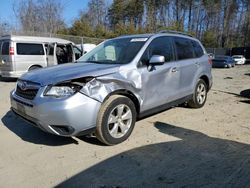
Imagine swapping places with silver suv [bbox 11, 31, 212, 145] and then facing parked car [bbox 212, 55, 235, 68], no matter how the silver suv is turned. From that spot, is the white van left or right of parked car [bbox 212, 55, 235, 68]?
left

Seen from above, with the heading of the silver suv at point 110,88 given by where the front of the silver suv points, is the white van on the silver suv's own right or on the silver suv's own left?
on the silver suv's own right

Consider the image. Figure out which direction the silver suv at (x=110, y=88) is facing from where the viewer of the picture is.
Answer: facing the viewer and to the left of the viewer
